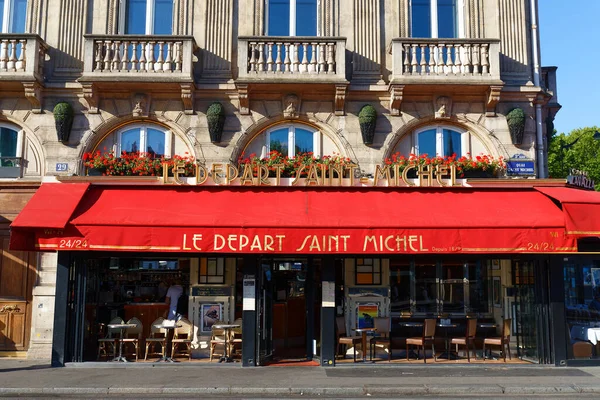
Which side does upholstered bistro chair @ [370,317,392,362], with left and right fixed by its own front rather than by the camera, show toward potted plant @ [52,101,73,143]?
right

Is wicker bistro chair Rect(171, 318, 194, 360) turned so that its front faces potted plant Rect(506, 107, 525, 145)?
no

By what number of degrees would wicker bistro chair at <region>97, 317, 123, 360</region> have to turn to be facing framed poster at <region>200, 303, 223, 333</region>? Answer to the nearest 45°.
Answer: approximately 135° to its left

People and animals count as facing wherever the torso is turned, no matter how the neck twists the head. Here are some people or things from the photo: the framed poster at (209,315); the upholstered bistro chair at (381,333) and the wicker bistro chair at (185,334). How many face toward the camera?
3

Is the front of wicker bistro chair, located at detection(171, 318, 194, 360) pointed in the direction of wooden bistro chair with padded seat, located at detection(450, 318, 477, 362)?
no

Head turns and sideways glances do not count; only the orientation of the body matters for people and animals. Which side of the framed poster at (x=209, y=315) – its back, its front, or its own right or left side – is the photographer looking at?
front

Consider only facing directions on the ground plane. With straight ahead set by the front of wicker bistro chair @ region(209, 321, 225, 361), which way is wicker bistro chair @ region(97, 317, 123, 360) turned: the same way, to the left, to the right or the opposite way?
the same way

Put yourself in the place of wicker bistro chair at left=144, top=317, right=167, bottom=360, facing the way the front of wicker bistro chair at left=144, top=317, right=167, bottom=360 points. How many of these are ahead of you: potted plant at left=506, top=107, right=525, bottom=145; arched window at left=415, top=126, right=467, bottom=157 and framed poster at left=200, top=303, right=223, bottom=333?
0

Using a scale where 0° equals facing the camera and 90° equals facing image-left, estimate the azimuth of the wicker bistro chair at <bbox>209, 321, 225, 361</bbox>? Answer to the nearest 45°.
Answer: approximately 45°

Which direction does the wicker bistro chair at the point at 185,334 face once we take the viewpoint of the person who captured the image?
facing the viewer

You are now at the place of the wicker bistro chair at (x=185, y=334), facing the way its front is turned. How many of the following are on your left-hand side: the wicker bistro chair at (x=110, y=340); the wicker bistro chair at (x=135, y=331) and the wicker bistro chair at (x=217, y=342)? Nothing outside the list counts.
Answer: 1

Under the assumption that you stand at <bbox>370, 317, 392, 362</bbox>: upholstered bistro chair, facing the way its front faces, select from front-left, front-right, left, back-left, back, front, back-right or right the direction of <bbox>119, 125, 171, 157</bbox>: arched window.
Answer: right

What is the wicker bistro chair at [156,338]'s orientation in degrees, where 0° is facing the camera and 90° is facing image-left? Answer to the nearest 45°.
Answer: approximately 45°

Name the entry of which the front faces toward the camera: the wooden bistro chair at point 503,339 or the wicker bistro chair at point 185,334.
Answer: the wicker bistro chair at point 185,334
